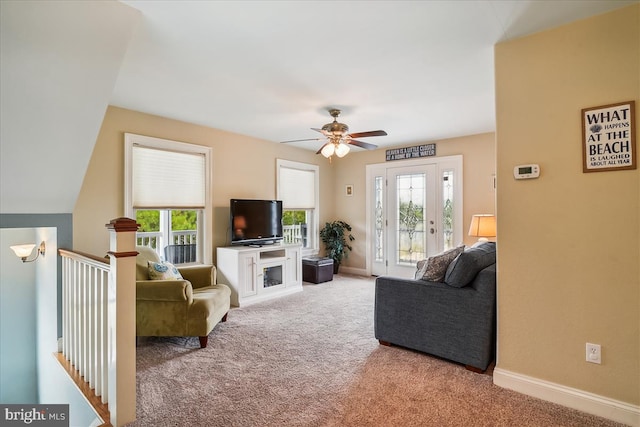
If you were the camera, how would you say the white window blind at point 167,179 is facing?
facing the viewer and to the right of the viewer

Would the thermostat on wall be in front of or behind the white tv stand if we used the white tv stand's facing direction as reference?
in front

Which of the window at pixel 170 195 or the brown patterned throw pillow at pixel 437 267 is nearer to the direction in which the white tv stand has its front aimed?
the brown patterned throw pillow

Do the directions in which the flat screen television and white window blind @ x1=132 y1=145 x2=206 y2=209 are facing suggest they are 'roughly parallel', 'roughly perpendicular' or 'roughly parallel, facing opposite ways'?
roughly parallel

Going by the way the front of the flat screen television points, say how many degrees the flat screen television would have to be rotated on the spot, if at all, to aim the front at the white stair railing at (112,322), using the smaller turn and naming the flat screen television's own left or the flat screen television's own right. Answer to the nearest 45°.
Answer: approximately 45° to the flat screen television's own right

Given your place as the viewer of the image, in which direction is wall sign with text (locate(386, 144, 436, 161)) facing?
facing the viewer and to the left of the viewer

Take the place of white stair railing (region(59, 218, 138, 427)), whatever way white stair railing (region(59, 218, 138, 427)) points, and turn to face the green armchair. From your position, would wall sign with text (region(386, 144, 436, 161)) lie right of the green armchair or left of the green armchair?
right

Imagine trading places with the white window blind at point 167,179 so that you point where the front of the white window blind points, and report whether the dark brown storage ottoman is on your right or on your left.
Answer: on your left

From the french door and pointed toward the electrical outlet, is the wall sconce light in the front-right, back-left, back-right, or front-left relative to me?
front-right

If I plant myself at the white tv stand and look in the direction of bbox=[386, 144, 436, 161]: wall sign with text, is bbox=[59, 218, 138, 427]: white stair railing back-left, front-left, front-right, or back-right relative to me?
back-right

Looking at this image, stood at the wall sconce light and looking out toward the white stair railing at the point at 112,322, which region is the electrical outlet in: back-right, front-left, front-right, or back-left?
front-left

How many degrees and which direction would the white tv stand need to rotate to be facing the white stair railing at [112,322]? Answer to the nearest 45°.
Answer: approximately 45° to its right

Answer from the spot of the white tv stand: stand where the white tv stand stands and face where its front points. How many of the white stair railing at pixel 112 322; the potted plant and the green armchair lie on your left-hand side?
1

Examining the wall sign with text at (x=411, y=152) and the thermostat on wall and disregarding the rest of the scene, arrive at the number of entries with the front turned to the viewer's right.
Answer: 0

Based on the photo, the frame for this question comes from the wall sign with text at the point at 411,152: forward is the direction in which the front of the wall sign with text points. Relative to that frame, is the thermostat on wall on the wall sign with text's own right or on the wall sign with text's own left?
on the wall sign with text's own left

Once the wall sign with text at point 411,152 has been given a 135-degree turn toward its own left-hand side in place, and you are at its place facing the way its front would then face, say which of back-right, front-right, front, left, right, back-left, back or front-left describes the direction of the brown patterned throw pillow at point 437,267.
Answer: right

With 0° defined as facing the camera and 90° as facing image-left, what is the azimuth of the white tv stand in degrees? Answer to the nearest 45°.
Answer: approximately 315°

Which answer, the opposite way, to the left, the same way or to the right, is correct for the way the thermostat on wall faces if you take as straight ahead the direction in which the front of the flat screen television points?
to the right
